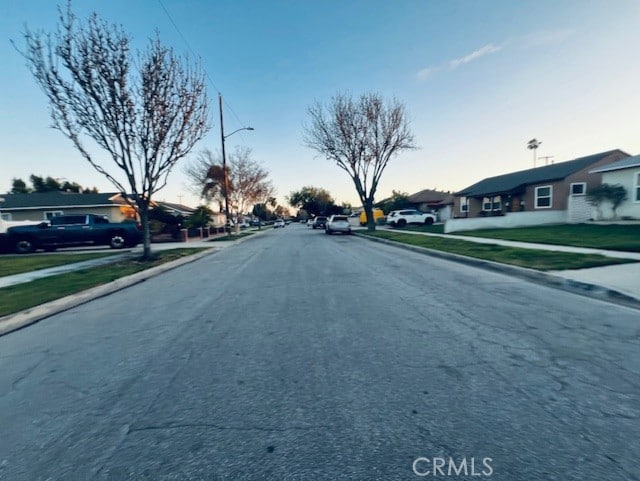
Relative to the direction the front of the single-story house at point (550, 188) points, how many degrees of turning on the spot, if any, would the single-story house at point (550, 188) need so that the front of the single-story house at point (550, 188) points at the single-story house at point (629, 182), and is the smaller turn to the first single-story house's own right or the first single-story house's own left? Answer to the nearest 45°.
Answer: approximately 90° to the first single-story house's own left

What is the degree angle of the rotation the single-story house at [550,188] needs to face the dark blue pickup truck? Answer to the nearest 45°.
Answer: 0° — it already faces it

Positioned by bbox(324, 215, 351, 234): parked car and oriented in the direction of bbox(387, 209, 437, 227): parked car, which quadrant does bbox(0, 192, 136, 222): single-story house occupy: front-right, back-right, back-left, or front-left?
back-left

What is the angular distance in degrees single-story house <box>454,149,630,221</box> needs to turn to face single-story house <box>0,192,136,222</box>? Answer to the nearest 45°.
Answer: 0° — it already faces it

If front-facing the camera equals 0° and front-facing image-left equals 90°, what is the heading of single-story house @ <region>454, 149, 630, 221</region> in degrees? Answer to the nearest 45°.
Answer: approximately 45°

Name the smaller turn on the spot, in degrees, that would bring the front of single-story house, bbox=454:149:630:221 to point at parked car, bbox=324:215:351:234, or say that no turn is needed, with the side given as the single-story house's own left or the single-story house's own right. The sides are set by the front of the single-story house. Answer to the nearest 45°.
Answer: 0° — it already faces it
